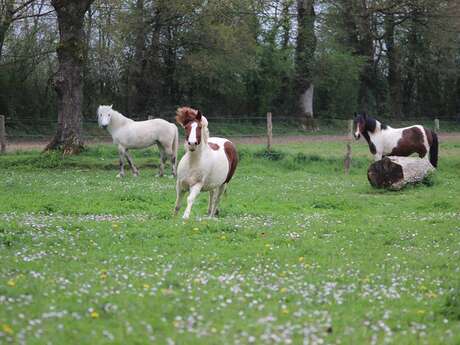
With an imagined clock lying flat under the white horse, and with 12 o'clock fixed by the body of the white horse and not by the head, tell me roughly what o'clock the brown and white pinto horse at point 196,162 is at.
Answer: The brown and white pinto horse is roughly at 9 o'clock from the white horse.

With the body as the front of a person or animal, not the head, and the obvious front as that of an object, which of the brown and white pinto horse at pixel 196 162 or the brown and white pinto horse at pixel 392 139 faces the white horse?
the brown and white pinto horse at pixel 392 139

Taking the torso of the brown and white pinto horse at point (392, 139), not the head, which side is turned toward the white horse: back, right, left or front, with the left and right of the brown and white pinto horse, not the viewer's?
front

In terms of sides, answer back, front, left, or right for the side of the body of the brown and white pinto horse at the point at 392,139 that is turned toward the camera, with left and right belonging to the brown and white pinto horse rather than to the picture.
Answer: left

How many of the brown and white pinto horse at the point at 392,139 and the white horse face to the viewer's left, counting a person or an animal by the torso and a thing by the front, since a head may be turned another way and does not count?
2

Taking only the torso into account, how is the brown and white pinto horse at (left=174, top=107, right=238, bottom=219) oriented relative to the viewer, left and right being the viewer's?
facing the viewer and to the left of the viewer

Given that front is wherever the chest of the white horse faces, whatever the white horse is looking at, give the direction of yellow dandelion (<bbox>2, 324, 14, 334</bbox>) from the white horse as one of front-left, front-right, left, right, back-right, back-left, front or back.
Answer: left

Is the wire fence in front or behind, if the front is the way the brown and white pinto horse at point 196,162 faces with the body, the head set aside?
behind

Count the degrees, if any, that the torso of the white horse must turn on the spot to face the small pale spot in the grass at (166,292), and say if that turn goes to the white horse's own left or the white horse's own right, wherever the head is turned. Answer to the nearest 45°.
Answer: approximately 90° to the white horse's own left

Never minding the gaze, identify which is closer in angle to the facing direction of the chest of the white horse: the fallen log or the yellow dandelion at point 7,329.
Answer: the yellow dandelion

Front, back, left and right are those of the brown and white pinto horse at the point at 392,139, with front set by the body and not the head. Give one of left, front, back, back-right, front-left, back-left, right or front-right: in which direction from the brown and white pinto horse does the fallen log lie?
left

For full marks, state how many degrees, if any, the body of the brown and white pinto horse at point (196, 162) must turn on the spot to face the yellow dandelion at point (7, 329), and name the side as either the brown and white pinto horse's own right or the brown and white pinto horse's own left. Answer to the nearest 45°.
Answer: approximately 45° to the brown and white pinto horse's own left

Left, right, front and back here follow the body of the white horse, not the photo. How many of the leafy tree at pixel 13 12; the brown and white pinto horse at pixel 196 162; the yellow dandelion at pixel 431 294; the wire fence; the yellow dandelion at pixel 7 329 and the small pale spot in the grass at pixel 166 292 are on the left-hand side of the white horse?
4

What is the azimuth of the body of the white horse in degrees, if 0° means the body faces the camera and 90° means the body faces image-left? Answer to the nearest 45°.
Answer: approximately 90°

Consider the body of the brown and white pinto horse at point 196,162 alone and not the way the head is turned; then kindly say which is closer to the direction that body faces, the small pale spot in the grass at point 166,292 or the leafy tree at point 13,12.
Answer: the small pale spot in the grass
